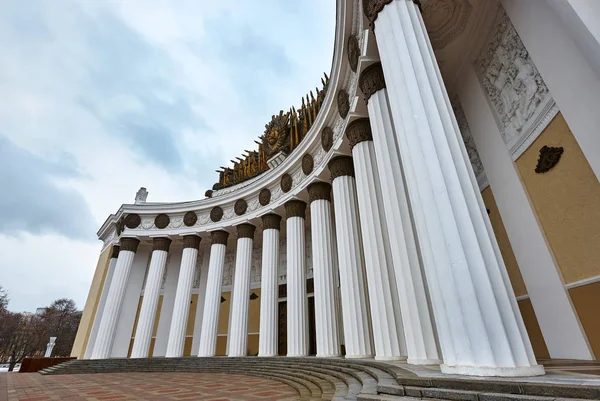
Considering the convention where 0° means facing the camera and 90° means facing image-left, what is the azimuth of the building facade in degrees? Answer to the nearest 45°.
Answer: approximately 45°
